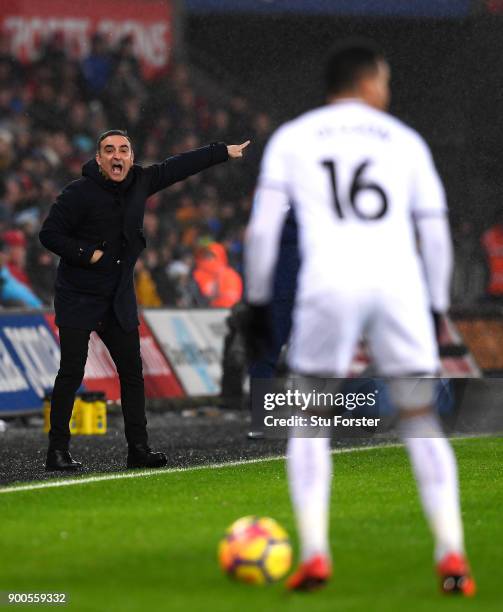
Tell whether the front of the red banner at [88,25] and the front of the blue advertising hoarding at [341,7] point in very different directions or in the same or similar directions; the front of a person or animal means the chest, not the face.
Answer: same or similar directions

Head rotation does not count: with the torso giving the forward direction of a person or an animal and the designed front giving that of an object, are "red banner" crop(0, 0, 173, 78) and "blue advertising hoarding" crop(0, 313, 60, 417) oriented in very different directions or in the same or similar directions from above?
same or similar directions

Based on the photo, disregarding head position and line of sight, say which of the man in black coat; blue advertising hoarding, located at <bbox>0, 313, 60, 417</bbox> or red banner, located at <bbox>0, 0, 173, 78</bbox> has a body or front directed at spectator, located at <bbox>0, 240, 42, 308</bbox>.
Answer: the red banner

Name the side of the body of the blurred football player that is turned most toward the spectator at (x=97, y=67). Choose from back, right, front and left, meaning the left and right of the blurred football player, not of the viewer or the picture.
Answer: front

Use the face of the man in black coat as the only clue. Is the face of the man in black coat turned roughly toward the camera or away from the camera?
toward the camera

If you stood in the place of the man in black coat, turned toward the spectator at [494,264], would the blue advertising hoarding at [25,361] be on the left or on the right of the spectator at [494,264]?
left

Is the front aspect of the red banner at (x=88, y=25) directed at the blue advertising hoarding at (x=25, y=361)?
yes

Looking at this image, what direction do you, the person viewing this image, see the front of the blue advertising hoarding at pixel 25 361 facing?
facing the viewer

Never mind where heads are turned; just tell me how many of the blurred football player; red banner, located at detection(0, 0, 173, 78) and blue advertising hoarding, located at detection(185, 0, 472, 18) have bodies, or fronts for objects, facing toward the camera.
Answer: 2

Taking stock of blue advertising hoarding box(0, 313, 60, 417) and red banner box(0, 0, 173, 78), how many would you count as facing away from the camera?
0

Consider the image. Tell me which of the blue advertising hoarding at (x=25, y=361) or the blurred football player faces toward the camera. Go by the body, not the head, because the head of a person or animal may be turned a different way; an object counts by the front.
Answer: the blue advertising hoarding

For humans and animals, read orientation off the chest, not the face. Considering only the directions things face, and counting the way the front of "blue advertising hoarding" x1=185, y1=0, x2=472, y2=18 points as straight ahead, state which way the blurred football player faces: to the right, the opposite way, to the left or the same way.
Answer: the opposite way

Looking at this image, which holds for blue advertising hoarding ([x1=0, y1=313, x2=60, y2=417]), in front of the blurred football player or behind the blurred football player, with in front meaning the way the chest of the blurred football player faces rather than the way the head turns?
in front

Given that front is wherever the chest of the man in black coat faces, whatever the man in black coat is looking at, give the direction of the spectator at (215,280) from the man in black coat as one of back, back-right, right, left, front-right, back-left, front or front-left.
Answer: back-left

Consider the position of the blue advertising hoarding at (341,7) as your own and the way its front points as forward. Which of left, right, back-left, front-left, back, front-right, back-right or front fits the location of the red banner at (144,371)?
front

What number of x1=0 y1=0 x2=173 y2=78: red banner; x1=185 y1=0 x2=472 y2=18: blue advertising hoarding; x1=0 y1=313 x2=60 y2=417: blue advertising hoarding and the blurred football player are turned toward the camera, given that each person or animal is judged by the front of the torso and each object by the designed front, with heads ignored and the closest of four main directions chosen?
3

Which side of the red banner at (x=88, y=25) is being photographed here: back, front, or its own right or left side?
front

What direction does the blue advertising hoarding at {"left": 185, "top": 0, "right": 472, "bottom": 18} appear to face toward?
toward the camera

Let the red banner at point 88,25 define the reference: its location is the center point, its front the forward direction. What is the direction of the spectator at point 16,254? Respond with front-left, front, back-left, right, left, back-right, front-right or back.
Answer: front

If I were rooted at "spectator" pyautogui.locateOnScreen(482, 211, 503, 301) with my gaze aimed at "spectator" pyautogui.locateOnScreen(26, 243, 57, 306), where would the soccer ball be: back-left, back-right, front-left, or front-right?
front-left

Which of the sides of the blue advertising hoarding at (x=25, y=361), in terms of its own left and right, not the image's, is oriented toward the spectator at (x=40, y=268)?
back

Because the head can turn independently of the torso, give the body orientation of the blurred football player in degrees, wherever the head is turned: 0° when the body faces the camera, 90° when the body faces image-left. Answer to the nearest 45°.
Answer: approximately 180°
